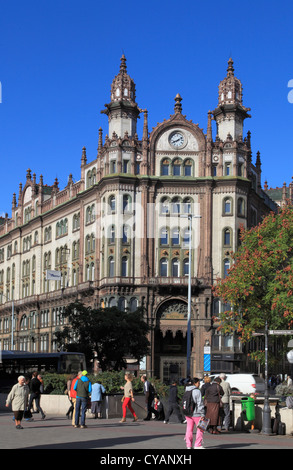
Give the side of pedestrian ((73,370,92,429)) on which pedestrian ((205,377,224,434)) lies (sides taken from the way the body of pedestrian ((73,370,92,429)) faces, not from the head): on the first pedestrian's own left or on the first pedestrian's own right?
on the first pedestrian's own right

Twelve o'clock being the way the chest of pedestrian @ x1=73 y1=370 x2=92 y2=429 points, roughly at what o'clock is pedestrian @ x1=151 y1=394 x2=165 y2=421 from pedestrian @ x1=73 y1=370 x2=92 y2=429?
pedestrian @ x1=151 y1=394 x2=165 y2=421 is roughly at 1 o'clock from pedestrian @ x1=73 y1=370 x2=92 y2=429.

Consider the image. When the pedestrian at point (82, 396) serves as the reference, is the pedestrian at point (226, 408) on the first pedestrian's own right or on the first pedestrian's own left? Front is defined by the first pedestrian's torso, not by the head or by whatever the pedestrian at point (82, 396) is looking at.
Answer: on the first pedestrian's own right

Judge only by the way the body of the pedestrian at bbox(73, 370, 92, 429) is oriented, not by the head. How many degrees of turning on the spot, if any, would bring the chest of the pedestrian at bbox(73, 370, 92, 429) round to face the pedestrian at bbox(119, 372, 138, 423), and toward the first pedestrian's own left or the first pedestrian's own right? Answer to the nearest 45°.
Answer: approximately 45° to the first pedestrian's own right

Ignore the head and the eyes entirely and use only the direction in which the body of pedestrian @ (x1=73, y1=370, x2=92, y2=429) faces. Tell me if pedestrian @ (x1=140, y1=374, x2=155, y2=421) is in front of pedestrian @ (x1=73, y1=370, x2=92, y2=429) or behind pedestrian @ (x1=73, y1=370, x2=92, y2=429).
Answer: in front

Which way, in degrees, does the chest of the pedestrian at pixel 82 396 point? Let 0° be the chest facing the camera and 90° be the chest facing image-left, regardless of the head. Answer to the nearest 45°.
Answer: approximately 180°

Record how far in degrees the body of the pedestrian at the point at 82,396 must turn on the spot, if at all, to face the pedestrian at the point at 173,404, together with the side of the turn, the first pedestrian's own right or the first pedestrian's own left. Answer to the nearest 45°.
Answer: approximately 45° to the first pedestrian's own right
